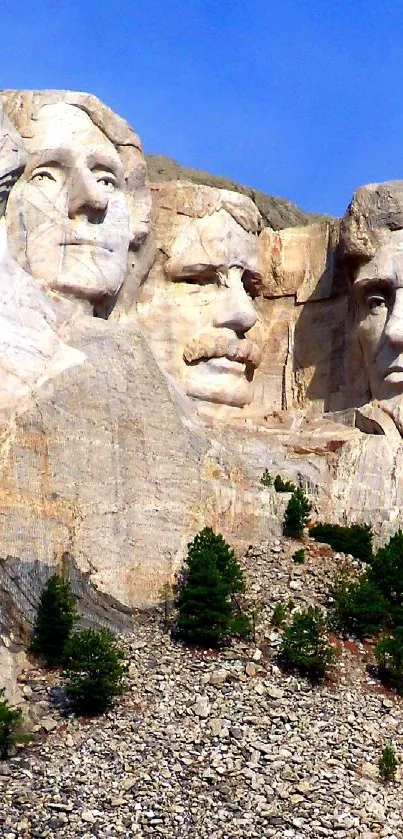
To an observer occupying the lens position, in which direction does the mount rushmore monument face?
facing the viewer and to the right of the viewer

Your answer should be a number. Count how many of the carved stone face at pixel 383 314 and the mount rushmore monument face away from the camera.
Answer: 0

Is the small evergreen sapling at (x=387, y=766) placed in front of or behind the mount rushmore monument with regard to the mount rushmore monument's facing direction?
in front
